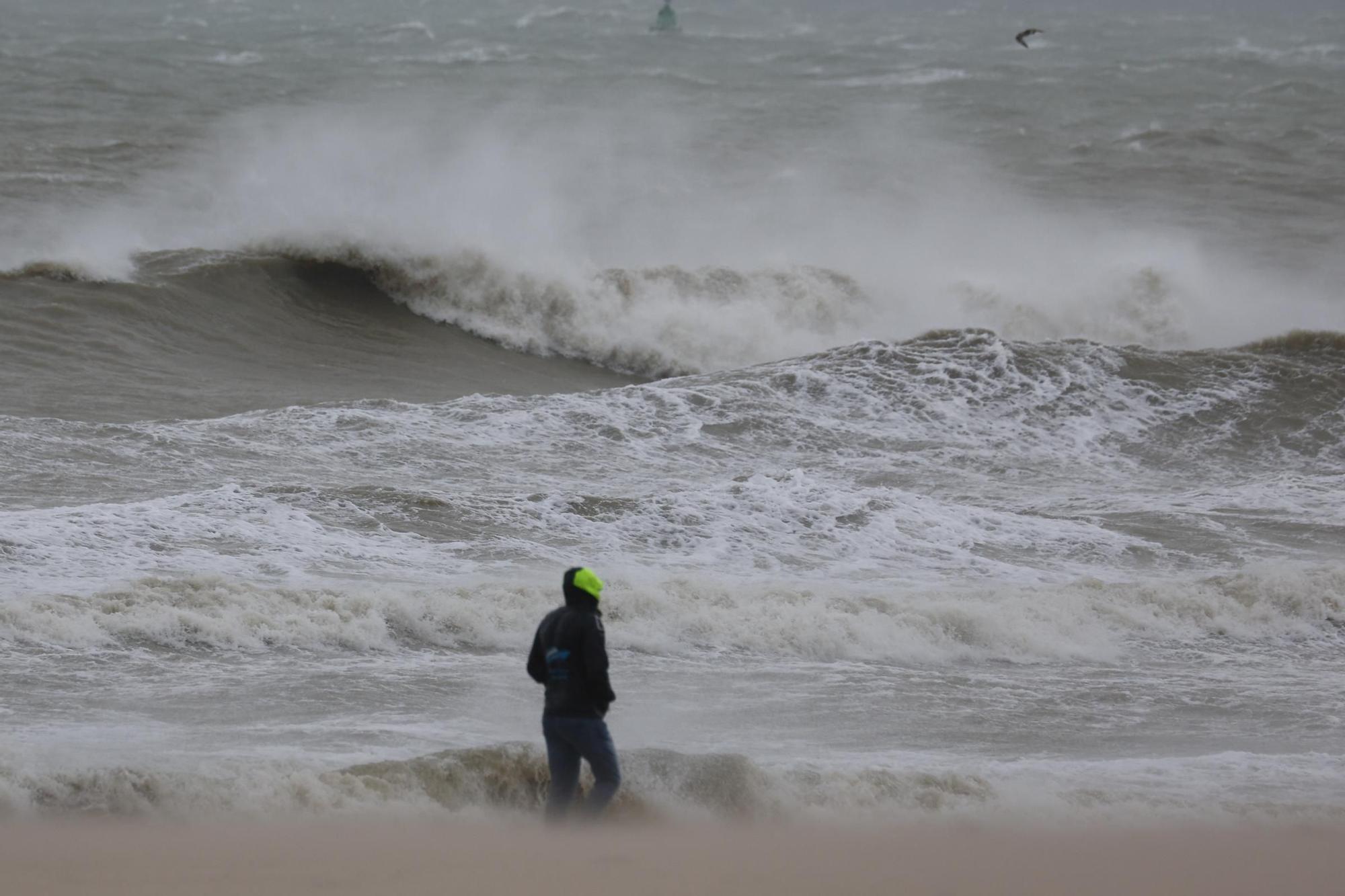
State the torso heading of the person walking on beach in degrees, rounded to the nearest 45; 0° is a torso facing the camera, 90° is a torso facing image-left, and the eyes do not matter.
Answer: approximately 225°

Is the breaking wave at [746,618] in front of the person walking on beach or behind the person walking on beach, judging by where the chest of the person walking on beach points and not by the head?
in front
